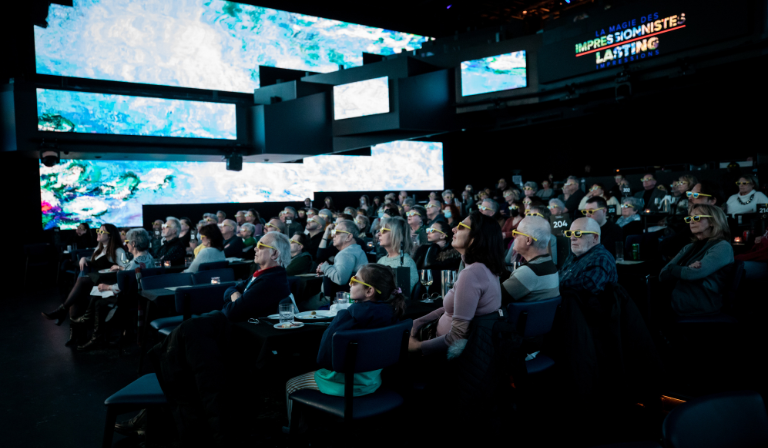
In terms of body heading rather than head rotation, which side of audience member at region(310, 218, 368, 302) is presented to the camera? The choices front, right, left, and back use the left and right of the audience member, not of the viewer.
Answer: left

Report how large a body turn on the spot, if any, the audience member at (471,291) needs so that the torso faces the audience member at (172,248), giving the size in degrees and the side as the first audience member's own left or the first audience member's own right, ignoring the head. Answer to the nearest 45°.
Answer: approximately 45° to the first audience member's own right

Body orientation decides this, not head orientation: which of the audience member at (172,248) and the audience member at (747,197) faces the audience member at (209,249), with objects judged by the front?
the audience member at (747,197)

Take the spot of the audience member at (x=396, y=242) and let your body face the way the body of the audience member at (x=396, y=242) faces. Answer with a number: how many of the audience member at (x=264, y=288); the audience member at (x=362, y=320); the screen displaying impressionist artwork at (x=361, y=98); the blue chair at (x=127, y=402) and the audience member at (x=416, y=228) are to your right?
2

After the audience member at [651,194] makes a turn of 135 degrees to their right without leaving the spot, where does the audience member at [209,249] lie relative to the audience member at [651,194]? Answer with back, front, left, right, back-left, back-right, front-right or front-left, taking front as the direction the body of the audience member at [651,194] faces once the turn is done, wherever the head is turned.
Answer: back-left

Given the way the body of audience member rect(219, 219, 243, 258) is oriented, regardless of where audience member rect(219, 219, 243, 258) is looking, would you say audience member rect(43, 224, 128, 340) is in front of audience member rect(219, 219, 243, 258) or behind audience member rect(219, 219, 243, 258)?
in front

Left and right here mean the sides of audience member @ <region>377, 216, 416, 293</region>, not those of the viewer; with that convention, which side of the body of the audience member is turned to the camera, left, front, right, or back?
left

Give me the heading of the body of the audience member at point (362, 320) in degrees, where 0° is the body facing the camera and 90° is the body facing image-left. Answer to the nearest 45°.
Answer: approximately 90°

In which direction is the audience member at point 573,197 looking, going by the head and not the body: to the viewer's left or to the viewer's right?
to the viewer's left

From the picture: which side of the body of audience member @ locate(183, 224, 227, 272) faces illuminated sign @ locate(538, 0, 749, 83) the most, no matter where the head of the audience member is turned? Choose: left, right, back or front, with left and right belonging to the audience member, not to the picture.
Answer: back

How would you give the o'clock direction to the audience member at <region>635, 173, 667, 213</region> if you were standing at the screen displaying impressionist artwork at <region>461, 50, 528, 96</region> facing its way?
The audience member is roughly at 9 o'clock from the screen displaying impressionist artwork.

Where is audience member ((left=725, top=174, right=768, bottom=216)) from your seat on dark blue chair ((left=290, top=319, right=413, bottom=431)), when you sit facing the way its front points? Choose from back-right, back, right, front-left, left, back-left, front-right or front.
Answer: right

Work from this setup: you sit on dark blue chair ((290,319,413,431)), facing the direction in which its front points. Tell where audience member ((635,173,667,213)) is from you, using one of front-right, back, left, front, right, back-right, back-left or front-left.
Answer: right

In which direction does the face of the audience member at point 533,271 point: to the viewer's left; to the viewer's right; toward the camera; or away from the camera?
to the viewer's left
